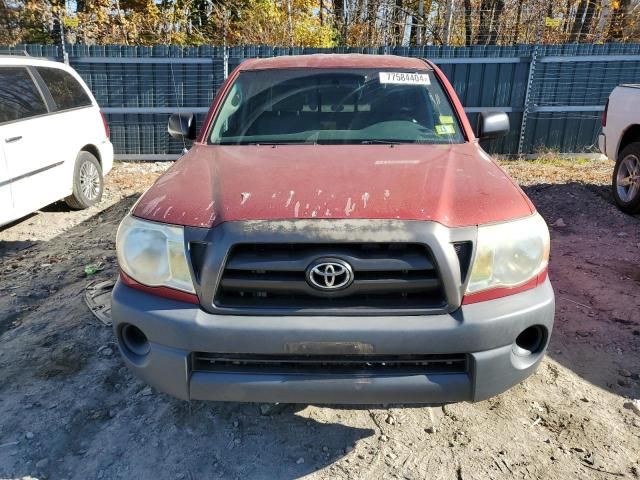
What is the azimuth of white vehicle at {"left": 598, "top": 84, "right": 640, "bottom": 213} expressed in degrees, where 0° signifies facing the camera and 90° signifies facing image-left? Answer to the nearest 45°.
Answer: approximately 315°

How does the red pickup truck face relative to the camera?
toward the camera

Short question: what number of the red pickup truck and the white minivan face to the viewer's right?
0

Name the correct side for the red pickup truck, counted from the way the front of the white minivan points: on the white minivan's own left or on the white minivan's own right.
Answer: on the white minivan's own left

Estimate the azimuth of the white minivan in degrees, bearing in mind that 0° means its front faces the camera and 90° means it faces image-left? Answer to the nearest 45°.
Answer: approximately 45°

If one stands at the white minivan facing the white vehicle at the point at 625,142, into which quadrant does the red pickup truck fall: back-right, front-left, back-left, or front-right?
front-right
